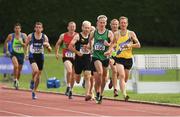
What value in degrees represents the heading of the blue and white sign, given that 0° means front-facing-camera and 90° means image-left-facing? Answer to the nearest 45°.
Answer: approximately 0°
